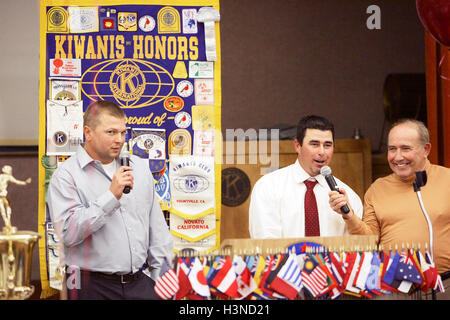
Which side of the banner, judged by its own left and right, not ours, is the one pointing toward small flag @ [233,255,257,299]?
front

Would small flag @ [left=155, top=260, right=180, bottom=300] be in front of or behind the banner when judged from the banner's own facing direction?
in front

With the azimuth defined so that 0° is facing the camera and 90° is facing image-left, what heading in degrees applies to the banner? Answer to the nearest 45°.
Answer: approximately 0°

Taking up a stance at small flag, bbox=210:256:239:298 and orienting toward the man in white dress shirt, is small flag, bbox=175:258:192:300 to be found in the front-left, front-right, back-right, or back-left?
back-left

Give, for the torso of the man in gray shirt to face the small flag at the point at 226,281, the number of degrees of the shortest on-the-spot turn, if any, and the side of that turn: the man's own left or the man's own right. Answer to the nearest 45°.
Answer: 0° — they already face it

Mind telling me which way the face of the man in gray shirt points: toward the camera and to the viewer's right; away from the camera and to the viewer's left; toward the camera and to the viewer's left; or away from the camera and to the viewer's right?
toward the camera and to the viewer's right

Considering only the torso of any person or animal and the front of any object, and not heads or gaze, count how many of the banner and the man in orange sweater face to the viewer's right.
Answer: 0

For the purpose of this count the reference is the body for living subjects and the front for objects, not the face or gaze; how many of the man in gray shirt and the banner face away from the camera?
0

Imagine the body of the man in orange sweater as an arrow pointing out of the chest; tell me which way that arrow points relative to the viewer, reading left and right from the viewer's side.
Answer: facing the viewer and to the left of the viewer

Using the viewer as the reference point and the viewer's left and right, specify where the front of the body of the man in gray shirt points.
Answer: facing the viewer and to the right of the viewer

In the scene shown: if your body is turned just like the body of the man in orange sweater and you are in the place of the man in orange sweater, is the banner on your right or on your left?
on your right

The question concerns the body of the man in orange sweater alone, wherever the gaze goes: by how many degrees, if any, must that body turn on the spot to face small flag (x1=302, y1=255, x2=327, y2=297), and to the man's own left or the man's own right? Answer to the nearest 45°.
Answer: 0° — they already face it

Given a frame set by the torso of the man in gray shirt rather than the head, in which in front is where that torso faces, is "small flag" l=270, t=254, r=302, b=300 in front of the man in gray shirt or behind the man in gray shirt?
in front

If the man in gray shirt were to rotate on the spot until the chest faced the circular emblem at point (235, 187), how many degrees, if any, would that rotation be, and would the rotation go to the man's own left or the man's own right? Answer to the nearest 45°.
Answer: approximately 90° to the man's own left
